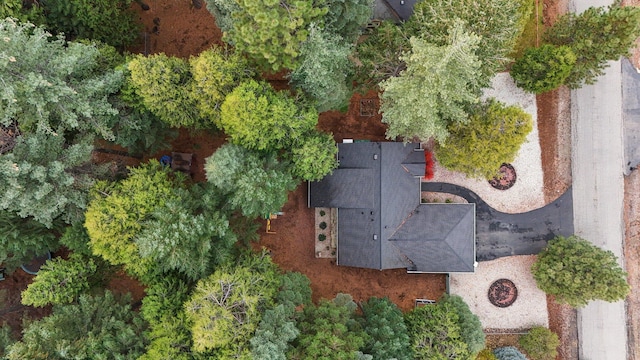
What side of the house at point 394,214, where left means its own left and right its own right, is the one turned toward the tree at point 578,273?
front

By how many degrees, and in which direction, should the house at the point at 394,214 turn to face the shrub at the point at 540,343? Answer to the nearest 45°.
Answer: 0° — it already faces it

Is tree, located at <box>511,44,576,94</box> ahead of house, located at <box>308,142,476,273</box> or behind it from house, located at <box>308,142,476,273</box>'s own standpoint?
ahead

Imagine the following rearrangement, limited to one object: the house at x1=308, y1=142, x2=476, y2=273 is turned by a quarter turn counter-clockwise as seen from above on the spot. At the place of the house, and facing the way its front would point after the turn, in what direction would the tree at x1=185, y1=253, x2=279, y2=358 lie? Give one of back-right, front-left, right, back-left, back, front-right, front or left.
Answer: back-left

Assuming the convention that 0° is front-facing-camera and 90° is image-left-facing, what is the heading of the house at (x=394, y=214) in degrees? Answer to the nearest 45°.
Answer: approximately 270°

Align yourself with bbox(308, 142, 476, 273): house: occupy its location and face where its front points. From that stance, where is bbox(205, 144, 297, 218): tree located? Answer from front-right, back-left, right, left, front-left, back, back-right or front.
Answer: back-right
